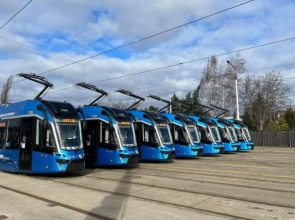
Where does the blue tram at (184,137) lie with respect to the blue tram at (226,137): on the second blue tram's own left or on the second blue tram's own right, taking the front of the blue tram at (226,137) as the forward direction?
on the second blue tram's own right

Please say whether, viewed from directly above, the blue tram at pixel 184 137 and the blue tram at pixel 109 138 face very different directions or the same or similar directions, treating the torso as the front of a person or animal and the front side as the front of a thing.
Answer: same or similar directions

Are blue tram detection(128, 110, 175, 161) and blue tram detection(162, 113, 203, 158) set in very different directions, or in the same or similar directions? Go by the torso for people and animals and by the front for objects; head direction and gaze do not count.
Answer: same or similar directions

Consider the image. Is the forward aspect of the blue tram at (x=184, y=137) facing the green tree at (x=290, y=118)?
no

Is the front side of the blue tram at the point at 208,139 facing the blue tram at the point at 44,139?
no

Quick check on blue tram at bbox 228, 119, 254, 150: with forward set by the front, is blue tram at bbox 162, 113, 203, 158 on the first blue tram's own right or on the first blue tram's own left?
on the first blue tram's own right

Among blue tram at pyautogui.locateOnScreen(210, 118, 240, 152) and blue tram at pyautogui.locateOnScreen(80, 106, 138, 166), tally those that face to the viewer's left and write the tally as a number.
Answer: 0

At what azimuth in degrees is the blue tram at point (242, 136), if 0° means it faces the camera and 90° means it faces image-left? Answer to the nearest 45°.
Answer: approximately 315°

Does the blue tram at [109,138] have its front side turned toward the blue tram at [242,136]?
no

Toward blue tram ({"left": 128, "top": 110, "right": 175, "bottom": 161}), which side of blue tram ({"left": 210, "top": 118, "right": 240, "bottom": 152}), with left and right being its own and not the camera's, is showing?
right

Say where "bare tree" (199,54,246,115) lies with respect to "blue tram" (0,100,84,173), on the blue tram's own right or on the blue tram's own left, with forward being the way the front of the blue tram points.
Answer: on the blue tram's own left

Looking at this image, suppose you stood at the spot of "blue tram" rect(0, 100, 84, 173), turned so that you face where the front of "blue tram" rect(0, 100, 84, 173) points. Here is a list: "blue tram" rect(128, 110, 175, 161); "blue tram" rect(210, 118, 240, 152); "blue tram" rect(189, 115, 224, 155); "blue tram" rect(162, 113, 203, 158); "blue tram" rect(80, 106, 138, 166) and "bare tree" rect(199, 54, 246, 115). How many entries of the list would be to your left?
6

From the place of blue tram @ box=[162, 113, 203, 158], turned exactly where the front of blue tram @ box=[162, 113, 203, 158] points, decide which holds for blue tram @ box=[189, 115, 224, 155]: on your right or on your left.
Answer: on your left

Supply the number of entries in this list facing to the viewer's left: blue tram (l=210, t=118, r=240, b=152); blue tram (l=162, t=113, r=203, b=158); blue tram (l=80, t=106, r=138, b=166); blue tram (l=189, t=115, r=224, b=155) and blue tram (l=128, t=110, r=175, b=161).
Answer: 0

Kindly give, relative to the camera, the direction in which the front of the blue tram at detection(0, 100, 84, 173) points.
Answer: facing the viewer and to the right of the viewer

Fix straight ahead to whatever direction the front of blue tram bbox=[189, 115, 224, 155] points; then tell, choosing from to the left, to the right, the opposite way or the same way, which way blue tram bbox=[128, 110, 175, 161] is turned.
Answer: the same way

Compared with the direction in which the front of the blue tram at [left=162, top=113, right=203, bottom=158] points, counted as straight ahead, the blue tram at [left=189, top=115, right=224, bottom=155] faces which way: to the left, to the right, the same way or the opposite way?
the same way

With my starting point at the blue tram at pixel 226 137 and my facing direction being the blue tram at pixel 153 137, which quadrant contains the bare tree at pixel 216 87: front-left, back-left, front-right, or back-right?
back-right

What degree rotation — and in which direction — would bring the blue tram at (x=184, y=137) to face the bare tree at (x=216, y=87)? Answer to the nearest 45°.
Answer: approximately 135° to its left

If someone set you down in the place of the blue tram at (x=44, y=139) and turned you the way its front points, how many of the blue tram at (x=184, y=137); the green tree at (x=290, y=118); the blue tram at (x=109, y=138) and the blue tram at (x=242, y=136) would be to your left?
4
